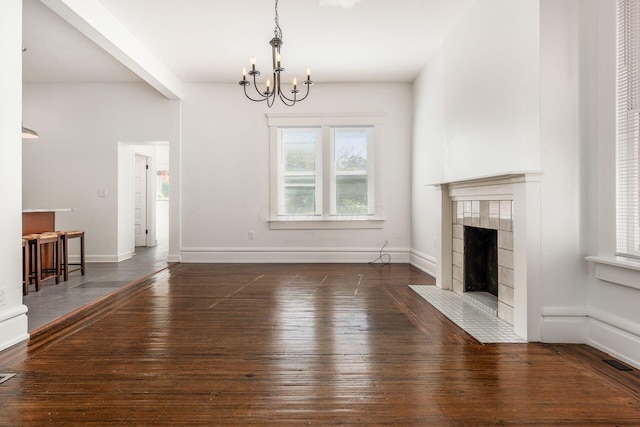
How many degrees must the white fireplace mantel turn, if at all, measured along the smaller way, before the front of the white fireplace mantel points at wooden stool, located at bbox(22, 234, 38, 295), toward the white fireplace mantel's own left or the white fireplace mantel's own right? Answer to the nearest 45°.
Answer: approximately 45° to the white fireplace mantel's own right

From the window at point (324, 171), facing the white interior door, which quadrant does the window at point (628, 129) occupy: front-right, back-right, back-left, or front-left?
back-left

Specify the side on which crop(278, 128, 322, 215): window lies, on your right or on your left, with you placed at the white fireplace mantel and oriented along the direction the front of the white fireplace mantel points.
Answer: on your right

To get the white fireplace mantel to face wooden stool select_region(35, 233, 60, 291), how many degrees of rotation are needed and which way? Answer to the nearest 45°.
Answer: approximately 45° to its right

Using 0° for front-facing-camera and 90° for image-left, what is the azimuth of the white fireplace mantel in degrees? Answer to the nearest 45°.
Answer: approximately 45°

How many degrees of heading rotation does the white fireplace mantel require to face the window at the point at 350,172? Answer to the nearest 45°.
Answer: approximately 90° to its right

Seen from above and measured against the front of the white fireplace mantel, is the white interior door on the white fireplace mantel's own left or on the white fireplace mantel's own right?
on the white fireplace mantel's own right
